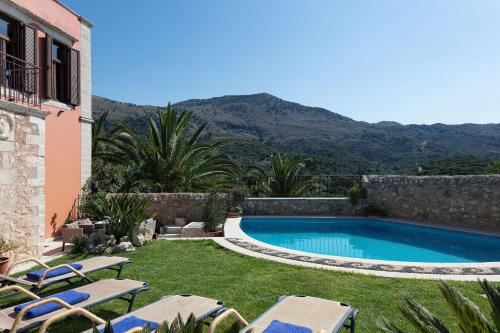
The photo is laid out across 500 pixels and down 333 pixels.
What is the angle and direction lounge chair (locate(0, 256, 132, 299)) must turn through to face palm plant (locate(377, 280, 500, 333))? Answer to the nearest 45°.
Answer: approximately 90° to its right

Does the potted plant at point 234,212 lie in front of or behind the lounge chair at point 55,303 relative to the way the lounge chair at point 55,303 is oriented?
in front

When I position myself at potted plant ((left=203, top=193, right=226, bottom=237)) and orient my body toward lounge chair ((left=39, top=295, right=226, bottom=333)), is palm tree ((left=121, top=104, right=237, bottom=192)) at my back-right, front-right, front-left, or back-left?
back-right

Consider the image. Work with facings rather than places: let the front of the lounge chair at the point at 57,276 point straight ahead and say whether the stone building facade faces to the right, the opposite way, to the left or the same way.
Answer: to the right

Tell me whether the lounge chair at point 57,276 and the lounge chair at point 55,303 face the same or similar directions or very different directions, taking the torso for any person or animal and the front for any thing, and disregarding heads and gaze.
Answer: same or similar directions

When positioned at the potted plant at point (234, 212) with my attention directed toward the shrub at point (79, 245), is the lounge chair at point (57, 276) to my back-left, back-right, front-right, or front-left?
front-left

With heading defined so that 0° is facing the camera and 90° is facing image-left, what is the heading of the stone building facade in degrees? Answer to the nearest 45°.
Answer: approximately 315°

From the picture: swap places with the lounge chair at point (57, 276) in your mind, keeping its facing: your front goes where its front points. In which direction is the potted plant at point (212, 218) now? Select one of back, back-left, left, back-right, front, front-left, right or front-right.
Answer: front

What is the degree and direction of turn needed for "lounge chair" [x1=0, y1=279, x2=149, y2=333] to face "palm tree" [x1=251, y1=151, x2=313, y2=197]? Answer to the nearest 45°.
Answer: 0° — it already faces it

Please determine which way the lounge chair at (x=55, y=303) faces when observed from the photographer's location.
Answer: facing away from the viewer and to the right of the viewer

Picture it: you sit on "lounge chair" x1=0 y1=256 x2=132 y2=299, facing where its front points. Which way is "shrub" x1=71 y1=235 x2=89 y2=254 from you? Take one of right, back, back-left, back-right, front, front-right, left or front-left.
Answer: front-left

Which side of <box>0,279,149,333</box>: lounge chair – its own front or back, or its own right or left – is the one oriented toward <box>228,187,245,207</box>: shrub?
front

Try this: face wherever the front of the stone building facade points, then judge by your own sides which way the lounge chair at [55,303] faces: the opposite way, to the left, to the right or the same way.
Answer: to the left

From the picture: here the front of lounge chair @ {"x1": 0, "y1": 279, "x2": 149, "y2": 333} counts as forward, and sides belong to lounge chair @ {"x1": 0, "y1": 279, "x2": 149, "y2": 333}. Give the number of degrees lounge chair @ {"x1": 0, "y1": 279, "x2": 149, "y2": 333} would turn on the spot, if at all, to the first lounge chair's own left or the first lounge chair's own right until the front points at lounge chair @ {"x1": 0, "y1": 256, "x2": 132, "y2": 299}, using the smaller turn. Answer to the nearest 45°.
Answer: approximately 45° to the first lounge chair's own left

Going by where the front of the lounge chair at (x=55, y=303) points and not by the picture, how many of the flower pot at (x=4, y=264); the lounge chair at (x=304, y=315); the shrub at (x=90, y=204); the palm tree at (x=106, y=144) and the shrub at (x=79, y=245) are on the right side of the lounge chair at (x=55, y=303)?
1

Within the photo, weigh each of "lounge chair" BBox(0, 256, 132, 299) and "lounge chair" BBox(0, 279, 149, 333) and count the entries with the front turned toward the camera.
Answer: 0

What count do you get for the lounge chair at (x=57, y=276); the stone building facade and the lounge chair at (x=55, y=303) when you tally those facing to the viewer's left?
0

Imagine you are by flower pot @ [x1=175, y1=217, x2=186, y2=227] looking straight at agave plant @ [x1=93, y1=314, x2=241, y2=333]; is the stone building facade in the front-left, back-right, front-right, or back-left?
front-right
